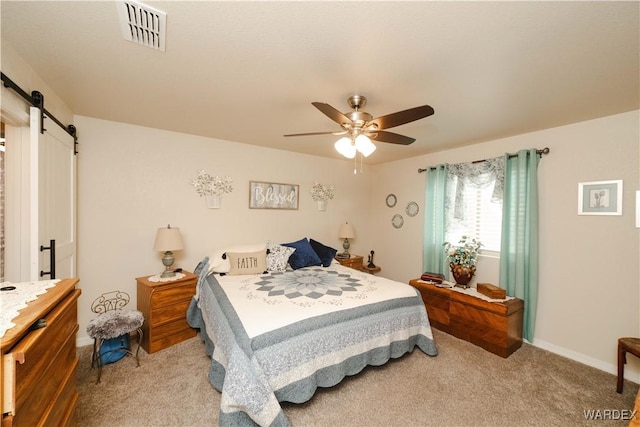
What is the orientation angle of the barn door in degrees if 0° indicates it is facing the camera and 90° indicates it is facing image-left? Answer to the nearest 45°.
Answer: approximately 315°

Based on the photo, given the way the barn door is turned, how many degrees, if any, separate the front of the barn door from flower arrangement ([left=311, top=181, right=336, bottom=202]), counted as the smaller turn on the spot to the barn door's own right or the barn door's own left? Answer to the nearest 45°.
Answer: approximately 45° to the barn door's own left

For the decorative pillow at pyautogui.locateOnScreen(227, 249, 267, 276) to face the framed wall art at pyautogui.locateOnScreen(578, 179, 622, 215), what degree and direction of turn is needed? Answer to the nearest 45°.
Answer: approximately 45° to its left

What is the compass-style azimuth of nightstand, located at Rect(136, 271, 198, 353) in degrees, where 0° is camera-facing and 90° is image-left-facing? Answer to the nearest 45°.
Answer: approximately 315°

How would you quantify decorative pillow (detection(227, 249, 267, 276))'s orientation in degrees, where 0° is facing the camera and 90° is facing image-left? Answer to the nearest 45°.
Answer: approximately 0°

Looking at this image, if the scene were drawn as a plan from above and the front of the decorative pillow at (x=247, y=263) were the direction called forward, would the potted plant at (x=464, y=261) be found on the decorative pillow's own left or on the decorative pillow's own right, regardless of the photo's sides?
on the decorative pillow's own left

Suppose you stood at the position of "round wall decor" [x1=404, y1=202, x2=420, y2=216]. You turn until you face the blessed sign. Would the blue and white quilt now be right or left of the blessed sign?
left

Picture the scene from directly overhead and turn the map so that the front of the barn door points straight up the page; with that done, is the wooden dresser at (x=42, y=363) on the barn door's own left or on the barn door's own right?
on the barn door's own right

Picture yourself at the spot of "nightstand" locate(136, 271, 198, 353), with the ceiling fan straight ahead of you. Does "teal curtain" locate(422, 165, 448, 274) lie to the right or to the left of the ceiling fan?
left
